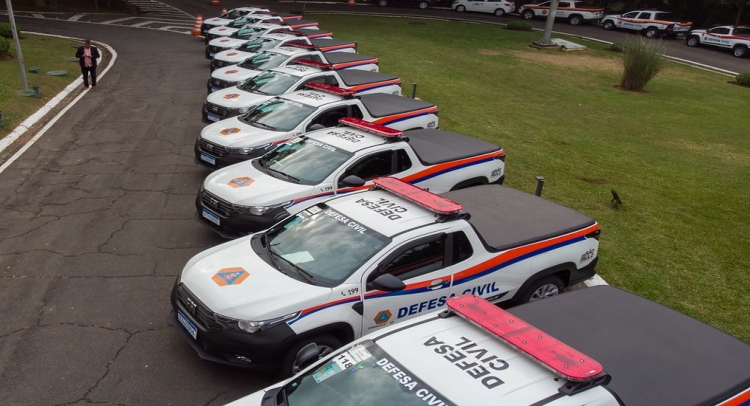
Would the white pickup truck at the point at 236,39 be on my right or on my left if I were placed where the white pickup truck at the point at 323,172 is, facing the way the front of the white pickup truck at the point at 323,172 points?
on my right

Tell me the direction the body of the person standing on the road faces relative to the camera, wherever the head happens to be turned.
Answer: toward the camera

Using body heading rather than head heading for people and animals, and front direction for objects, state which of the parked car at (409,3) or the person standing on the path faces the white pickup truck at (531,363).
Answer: the person standing on the path

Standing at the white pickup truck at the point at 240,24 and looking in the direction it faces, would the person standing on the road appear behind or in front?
in front

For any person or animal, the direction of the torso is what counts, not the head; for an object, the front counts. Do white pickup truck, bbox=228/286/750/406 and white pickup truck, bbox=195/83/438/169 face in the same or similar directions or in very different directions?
same or similar directions

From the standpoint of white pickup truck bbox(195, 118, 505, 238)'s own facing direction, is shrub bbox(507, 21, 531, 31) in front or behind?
behind

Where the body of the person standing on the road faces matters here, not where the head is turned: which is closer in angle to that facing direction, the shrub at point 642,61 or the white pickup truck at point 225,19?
the shrub

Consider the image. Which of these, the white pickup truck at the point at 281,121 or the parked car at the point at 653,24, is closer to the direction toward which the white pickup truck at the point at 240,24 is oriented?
the white pickup truck

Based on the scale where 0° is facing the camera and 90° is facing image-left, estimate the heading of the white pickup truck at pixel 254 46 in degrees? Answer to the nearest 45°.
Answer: approximately 45°

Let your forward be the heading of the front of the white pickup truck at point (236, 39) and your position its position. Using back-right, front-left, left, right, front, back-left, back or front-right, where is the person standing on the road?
front

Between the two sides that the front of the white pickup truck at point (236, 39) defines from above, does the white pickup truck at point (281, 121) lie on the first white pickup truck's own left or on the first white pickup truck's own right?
on the first white pickup truck's own left

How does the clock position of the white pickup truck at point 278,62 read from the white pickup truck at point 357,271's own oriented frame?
the white pickup truck at point 278,62 is roughly at 4 o'clock from the white pickup truck at point 357,271.

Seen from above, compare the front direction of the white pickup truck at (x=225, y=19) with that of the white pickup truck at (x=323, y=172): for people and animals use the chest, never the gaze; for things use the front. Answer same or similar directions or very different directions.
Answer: same or similar directions

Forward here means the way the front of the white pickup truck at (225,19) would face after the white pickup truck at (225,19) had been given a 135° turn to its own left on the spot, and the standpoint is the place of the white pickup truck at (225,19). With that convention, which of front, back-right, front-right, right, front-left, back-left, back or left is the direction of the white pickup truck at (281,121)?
right

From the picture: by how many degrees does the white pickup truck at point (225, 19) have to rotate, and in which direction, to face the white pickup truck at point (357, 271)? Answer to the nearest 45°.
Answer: approximately 45° to its left

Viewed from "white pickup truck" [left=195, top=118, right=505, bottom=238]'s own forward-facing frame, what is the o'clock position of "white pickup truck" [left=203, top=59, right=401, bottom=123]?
"white pickup truck" [left=203, top=59, right=401, bottom=123] is roughly at 4 o'clock from "white pickup truck" [left=195, top=118, right=505, bottom=238].

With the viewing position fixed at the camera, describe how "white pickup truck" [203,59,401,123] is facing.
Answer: facing the viewer and to the left of the viewer

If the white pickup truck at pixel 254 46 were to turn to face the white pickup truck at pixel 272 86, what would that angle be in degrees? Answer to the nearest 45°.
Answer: approximately 45° to its left

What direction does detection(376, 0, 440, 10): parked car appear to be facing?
to the viewer's left

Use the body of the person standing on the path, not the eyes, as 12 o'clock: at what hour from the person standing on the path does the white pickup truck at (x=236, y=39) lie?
The white pickup truck is roughly at 8 o'clock from the person standing on the path.
